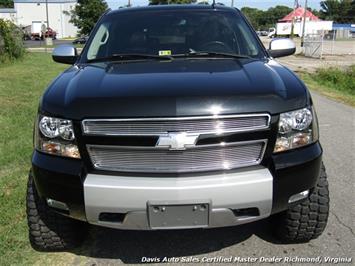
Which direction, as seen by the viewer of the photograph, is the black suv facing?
facing the viewer

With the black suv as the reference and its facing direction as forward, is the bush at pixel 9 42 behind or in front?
behind
